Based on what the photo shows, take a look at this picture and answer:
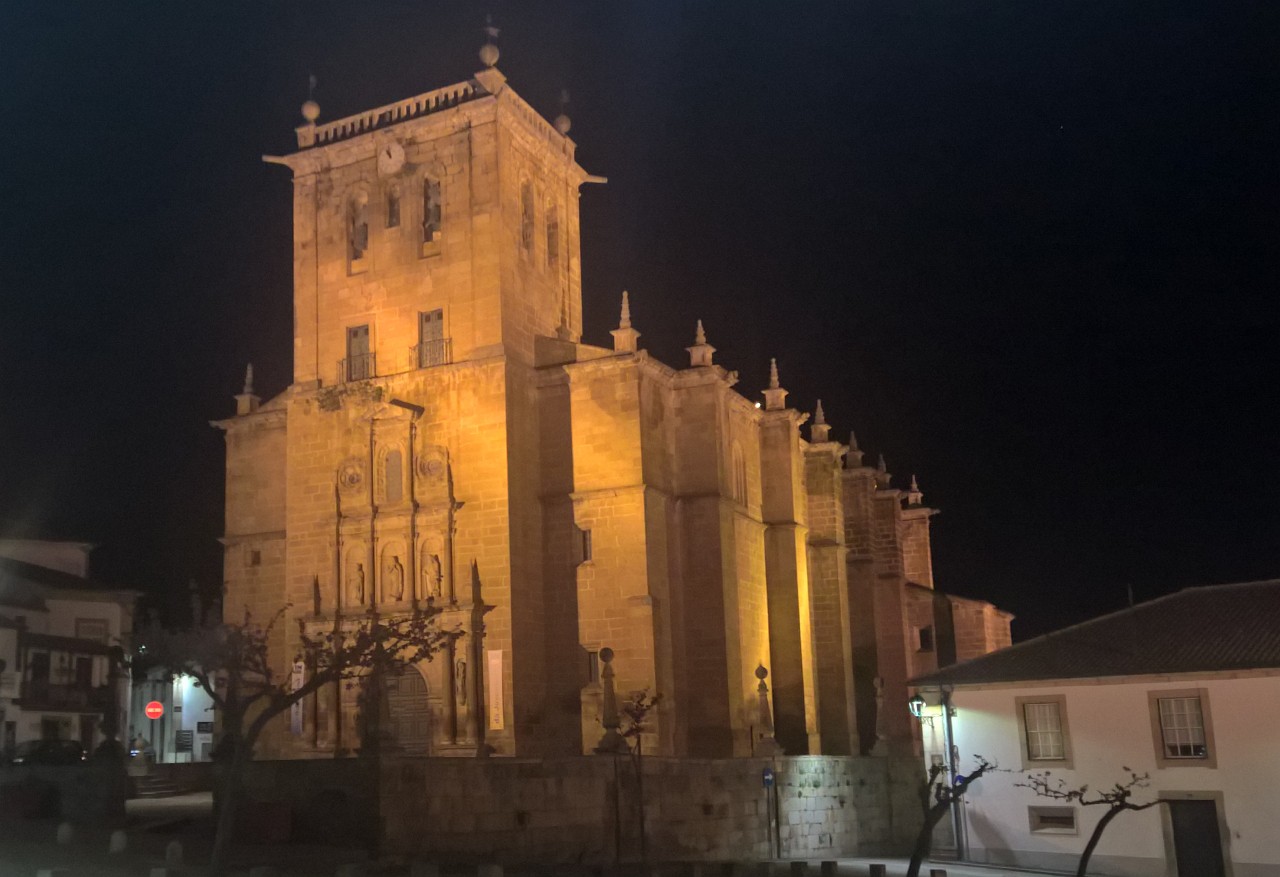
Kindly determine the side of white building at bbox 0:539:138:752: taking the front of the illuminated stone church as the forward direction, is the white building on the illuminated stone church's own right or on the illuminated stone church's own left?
on the illuminated stone church's own right

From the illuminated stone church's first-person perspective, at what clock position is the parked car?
The parked car is roughly at 1 o'clock from the illuminated stone church.

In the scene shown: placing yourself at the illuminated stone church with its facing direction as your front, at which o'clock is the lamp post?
The lamp post is roughly at 8 o'clock from the illuminated stone church.

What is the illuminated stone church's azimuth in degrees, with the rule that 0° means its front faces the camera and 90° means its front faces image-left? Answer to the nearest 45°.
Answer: approximately 45°

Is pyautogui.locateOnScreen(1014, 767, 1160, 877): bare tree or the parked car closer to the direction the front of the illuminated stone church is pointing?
the parked car

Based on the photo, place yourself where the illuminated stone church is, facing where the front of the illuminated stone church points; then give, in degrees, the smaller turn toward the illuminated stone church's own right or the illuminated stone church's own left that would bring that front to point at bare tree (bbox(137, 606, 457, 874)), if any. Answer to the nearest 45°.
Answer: approximately 45° to the illuminated stone church's own left
